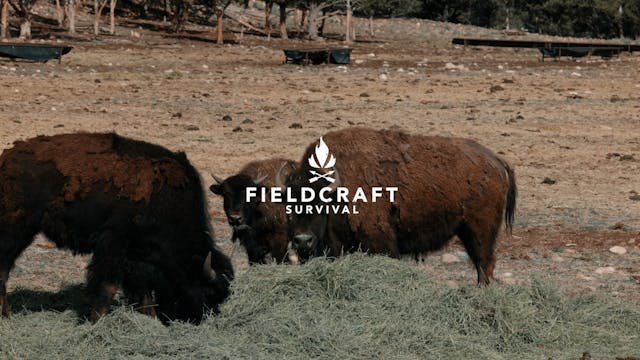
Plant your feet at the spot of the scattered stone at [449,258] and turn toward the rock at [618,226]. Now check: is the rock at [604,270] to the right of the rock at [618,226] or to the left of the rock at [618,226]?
right

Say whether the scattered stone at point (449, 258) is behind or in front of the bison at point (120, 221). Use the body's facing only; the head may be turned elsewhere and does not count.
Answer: in front

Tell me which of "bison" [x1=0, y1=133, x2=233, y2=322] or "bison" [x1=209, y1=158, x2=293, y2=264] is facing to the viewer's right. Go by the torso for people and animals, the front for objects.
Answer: "bison" [x1=0, y1=133, x2=233, y2=322]

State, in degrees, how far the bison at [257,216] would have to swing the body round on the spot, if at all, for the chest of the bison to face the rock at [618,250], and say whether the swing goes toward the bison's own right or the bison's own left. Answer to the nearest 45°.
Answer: approximately 135° to the bison's own left

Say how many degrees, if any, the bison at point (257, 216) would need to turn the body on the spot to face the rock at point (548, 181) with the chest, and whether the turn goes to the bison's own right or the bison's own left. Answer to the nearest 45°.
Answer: approximately 180°

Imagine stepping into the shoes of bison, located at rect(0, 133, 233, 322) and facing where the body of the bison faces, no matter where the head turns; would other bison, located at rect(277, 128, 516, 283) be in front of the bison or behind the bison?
in front

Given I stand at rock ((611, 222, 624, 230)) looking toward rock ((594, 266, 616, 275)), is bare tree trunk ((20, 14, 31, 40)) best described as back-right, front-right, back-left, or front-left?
back-right

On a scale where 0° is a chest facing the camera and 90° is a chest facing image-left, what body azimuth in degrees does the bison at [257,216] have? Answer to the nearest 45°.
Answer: approximately 45°

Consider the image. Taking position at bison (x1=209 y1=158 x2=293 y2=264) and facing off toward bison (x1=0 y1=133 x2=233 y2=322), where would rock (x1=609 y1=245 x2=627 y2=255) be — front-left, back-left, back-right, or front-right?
back-left

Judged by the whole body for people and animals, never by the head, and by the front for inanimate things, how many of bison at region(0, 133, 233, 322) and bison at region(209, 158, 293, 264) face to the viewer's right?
1

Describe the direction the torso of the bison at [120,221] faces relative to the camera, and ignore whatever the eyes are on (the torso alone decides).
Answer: to the viewer's right

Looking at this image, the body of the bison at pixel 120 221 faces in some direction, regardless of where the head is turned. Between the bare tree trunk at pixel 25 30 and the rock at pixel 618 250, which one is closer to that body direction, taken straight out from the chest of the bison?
the rock
